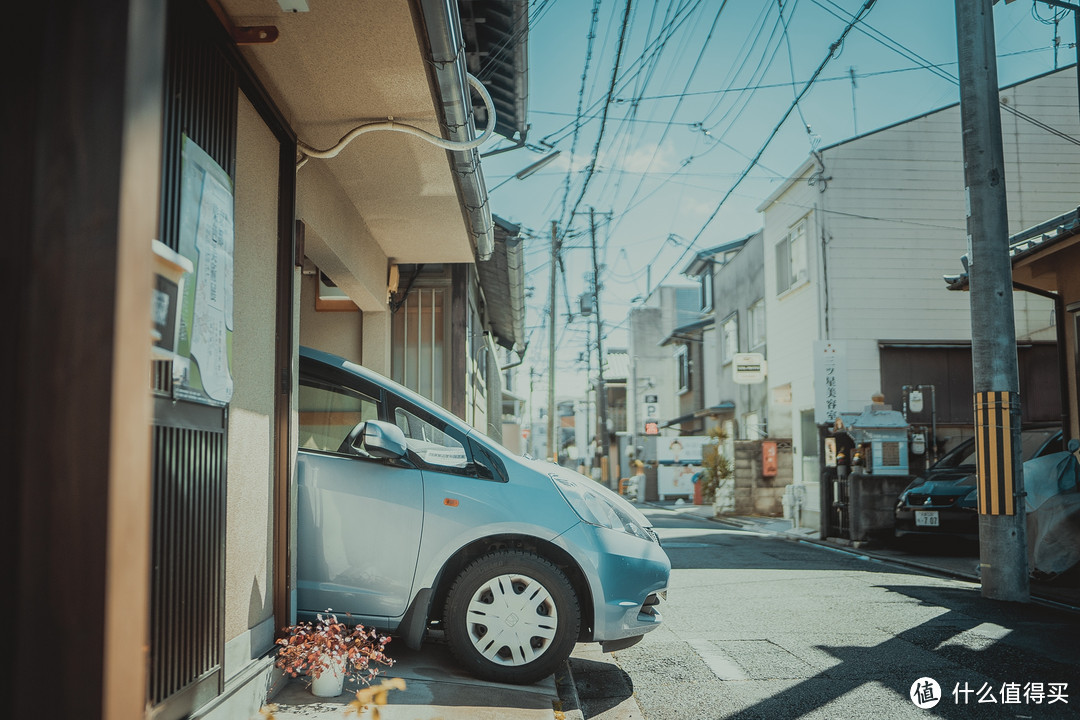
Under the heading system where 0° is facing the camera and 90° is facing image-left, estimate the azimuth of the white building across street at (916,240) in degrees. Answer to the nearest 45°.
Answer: approximately 45°

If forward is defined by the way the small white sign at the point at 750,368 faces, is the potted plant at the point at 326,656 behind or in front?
in front

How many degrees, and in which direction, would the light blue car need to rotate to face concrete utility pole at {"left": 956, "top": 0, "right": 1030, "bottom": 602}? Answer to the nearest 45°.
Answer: approximately 45° to its left

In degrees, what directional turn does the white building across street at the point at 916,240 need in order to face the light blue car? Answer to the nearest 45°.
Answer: approximately 45° to its left

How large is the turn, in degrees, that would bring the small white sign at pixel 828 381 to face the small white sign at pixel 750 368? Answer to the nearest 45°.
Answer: approximately 180°

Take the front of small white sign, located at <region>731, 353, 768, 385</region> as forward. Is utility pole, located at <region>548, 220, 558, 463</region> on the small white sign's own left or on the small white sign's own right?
on the small white sign's own right

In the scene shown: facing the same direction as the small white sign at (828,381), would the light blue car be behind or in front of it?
in front

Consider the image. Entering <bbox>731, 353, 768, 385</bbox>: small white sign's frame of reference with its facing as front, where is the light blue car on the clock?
The light blue car is roughly at 12 o'clock from the small white sign.

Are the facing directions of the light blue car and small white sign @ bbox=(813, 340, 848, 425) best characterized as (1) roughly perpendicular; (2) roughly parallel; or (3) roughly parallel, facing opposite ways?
roughly perpendicular

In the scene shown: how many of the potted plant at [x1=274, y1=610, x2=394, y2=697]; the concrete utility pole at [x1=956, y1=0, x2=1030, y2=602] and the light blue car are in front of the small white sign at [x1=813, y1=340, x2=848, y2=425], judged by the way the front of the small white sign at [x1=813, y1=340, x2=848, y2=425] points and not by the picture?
3

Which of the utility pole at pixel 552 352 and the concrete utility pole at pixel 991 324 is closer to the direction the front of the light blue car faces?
the concrete utility pole

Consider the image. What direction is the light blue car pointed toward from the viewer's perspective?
to the viewer's right

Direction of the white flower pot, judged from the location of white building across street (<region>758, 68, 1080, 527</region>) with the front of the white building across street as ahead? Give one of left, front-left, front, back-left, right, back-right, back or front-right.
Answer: front-left

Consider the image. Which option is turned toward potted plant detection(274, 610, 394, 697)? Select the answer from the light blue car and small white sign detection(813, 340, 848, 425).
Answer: the small white sign
